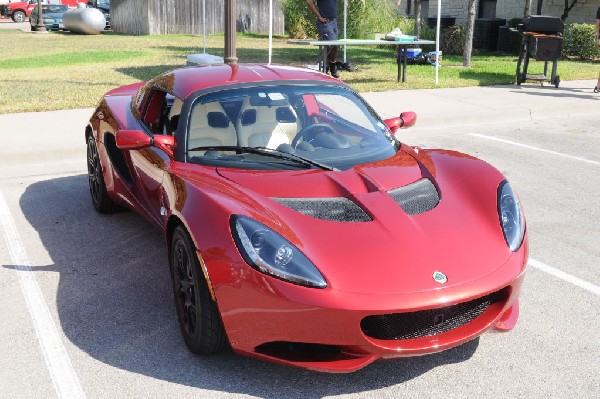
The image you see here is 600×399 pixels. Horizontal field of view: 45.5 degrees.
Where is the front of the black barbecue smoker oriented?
toward the camera

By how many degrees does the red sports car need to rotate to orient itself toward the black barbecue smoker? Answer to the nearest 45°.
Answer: approximately 135° to its left

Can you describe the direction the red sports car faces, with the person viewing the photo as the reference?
facing the viewer and to the right of the viewer

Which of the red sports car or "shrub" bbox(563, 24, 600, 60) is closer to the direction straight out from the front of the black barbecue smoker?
the red sports car

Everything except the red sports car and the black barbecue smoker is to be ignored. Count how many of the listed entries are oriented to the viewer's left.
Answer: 0

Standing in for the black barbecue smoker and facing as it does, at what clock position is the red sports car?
The red sports car is roughly at 12 o'clock from the black barbecue smoker.

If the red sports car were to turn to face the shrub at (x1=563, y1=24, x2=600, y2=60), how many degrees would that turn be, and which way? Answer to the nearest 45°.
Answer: approximately 90° to its left

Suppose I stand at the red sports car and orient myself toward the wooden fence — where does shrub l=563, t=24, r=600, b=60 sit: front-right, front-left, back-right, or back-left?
front-right

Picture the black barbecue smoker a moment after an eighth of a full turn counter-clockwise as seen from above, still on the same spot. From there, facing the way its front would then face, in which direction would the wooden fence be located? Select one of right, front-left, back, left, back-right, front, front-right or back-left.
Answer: back

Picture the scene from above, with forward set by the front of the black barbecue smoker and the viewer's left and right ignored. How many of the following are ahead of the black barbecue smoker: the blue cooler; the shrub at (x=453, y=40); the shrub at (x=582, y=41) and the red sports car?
1

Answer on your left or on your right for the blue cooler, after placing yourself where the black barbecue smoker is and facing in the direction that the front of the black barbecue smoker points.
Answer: on your right

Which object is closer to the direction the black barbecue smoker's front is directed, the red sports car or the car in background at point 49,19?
the red sports car
